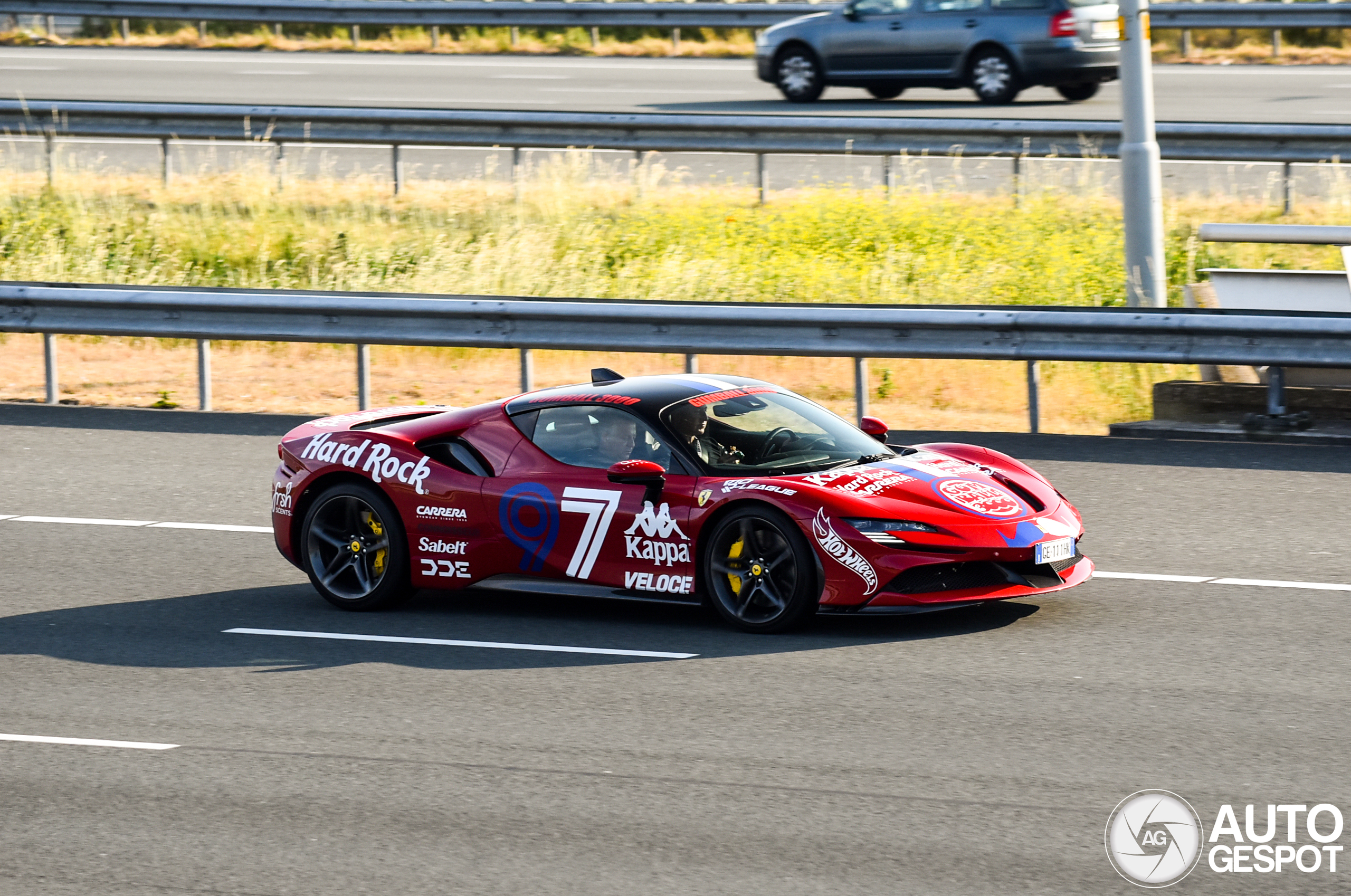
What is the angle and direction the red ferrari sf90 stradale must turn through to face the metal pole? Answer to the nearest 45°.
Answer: approximately 90° to its left

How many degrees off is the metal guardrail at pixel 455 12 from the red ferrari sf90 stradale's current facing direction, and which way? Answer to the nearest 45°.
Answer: approximately 135° to its left

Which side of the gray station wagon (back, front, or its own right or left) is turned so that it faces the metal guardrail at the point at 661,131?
left

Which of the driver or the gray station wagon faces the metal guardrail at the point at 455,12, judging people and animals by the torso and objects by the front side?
the gray station wagon

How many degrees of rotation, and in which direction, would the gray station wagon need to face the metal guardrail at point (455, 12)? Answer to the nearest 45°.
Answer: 0° — it already faces it

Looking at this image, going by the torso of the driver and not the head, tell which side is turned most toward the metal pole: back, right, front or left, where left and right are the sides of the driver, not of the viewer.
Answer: left

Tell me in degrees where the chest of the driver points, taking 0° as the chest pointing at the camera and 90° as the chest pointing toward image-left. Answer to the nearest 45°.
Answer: approximately 315°

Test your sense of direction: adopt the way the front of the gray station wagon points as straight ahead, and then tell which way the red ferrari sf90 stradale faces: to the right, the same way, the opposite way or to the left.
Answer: the opposite way

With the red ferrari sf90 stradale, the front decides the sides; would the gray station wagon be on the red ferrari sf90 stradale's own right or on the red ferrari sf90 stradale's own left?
on the red ferrari sf90 stradale's own left

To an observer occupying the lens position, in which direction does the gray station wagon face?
facing away from the viewer and to the left of the viewer

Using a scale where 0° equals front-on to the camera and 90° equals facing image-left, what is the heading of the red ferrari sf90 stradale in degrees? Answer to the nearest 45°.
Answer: approximately 315°
